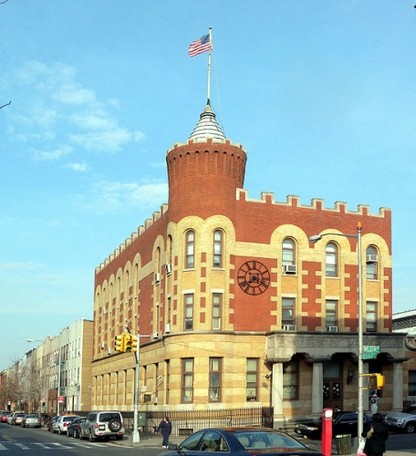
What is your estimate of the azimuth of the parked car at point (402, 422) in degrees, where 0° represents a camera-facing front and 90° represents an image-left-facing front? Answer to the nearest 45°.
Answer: approximately 45°

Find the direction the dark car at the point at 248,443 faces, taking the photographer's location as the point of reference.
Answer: facing away from the viewer and to the left of the viewer

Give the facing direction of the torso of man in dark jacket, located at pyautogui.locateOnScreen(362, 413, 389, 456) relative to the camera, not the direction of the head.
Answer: away from the camera

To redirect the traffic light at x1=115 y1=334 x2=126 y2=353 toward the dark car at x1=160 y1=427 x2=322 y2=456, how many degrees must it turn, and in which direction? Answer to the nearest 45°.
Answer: approximately 90° to its left

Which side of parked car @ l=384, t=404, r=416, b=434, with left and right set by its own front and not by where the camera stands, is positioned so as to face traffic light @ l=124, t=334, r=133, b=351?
front
